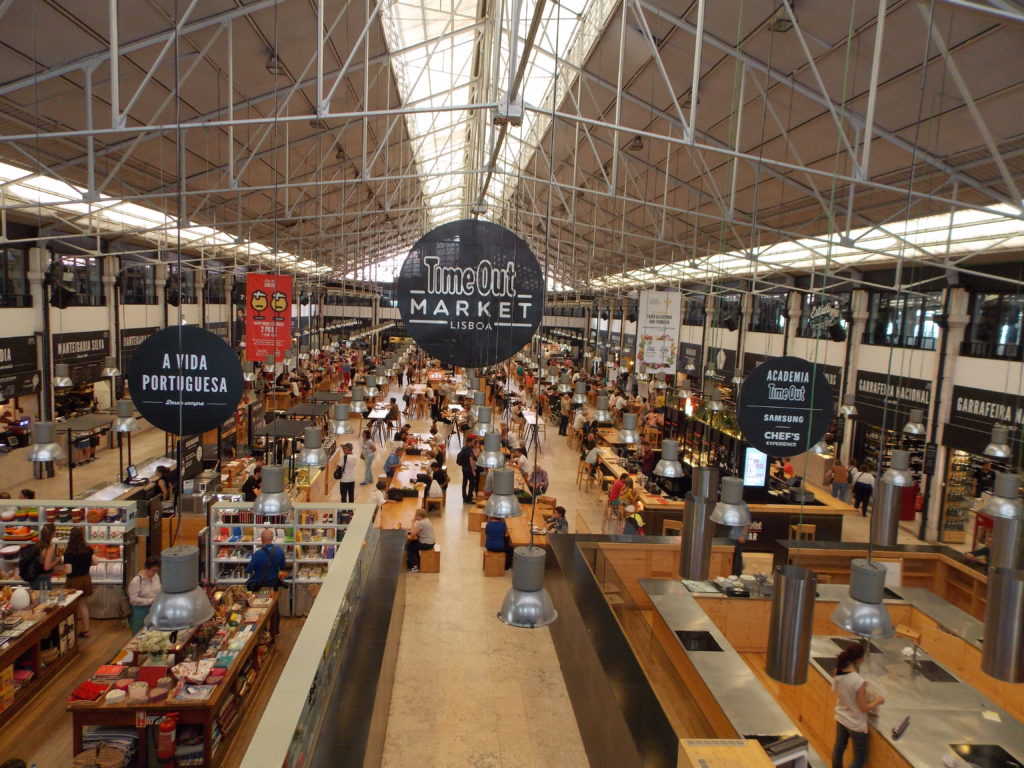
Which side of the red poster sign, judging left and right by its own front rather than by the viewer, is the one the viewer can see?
front

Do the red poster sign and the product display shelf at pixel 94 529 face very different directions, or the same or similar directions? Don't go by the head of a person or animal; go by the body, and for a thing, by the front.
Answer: same or similar directions

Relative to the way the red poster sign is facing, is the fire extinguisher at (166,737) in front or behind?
in front

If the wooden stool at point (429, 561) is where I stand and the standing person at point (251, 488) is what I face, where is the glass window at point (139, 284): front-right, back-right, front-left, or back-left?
front-right

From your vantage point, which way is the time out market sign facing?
toward the camera

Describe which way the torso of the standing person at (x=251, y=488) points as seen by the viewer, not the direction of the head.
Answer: to the viewer's right

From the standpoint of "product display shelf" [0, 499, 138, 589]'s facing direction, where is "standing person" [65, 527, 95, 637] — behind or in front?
in front

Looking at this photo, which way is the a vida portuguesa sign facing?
toward the camera

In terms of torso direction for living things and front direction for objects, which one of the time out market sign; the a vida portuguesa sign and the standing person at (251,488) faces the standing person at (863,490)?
the standing person at (251,488)

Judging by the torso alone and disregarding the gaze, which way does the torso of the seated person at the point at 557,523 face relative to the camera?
to the viewer's left

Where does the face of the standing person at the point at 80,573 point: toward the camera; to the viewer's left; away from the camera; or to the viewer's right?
away from the camera

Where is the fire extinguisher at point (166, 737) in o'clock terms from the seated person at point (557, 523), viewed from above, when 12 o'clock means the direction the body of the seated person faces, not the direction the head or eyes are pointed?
The fire extinguisher is roughly at 10 o'clock from the seated person.

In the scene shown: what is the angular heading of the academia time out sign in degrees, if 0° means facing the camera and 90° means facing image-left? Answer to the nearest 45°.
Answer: approximately 0°
